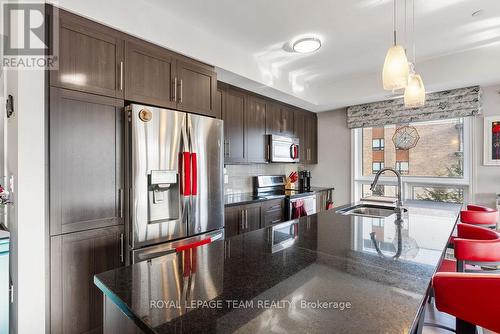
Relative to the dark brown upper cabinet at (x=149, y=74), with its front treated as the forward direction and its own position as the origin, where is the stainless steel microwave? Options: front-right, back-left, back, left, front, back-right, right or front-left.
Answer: left

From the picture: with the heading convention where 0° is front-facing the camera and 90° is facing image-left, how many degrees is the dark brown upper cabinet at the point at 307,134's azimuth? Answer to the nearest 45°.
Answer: approximately 315°

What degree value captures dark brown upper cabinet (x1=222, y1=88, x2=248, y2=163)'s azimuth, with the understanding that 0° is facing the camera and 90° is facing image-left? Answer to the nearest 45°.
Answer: approximately 315°

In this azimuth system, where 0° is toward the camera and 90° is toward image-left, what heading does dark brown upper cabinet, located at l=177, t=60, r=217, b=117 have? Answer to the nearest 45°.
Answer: approximately 315°

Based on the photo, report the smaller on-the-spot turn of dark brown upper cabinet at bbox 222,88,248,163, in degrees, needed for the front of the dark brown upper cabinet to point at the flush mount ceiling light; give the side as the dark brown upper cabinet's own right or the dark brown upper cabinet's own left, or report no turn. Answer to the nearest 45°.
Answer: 0° — it already faces it

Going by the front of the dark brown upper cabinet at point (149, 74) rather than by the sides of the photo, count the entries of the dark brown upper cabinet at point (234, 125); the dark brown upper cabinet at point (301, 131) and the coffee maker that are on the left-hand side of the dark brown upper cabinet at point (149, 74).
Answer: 3

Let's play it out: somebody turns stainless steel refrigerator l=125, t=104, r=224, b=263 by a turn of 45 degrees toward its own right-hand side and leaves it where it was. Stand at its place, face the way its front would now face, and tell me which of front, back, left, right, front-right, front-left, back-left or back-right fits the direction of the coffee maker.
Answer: back-left

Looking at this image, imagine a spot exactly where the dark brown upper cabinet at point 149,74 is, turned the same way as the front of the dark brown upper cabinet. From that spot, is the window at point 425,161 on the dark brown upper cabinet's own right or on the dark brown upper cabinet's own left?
on the dark brown upper cabinet's own left

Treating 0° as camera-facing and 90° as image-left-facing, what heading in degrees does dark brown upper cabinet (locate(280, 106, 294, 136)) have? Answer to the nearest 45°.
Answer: approximately 315°

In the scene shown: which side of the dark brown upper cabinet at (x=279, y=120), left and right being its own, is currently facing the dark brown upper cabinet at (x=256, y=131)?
right
